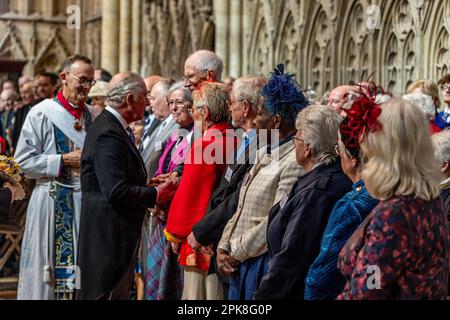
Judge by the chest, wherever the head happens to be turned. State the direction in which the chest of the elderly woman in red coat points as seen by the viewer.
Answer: to the viewer's left
